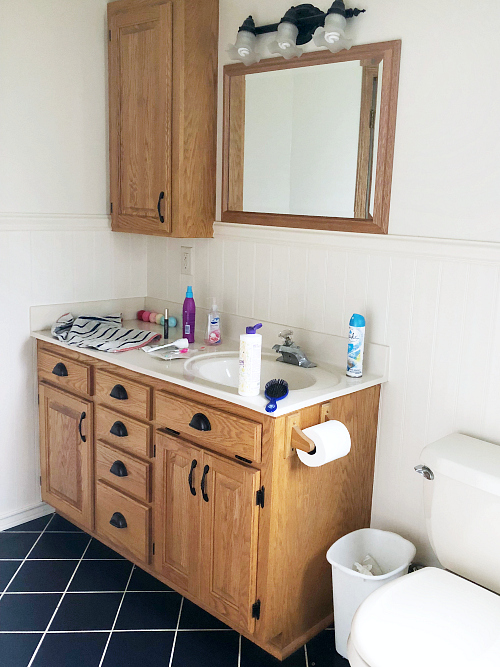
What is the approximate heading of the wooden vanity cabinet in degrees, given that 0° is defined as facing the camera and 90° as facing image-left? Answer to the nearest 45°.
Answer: approximately 45°

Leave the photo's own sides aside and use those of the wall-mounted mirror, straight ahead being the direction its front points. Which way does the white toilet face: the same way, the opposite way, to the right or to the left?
the same way

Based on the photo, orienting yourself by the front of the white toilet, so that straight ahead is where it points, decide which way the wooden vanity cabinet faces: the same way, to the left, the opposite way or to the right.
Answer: the same way

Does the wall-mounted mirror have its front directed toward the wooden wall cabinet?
no

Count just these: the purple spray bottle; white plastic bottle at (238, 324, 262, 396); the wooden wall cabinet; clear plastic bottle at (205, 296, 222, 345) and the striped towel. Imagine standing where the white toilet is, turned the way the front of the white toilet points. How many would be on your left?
0

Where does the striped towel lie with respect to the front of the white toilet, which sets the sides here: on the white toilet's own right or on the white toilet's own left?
on the white toilet's own right

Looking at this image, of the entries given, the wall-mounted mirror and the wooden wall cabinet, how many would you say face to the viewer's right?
0

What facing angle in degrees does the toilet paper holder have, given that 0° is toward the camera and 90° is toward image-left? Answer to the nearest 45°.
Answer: approximately 315°

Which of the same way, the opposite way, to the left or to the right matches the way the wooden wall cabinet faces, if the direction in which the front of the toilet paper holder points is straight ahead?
to the right

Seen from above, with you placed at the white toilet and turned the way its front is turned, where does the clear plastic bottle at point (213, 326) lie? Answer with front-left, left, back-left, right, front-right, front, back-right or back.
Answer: right

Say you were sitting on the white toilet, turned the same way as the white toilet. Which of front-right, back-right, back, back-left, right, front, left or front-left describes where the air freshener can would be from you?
right

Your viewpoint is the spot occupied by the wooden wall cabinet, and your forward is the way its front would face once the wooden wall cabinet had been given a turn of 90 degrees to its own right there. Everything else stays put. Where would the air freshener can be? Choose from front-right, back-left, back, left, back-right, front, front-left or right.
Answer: back

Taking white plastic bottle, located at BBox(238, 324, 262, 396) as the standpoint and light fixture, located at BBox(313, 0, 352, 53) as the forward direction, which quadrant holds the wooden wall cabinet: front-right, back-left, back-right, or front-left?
front-left

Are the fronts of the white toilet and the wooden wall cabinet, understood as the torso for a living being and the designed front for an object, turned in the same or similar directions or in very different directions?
same or similar directions

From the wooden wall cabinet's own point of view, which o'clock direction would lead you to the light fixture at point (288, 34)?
The light fixture is roughly at 9 o'clock from the wooden wall cabinet.

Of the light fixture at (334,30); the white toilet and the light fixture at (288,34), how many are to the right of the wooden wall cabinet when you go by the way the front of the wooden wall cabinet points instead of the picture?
0

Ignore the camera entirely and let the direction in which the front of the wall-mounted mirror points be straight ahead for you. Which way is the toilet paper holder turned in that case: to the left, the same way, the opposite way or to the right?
to the left

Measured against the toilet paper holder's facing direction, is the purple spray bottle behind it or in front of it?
behind

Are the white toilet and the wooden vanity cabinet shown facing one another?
no

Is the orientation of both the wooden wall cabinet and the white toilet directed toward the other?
no

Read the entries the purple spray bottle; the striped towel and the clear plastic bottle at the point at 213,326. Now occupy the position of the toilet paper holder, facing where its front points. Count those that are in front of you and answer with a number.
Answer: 0
